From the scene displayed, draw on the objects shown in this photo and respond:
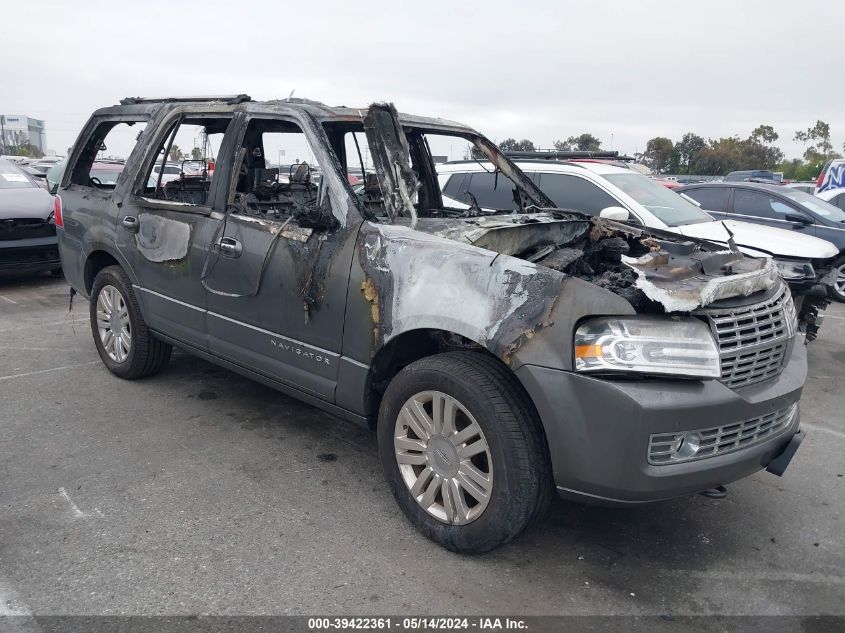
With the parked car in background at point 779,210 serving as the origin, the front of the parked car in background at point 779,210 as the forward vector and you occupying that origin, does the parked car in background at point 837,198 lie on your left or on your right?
on your left

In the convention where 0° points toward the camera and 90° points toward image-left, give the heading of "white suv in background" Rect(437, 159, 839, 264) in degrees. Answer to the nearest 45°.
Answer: approximately 315°

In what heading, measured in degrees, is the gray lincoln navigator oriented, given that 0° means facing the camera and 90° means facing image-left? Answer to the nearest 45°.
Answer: approximately 315°

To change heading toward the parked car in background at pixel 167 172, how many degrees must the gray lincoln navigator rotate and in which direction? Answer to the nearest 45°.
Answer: approximately 180°

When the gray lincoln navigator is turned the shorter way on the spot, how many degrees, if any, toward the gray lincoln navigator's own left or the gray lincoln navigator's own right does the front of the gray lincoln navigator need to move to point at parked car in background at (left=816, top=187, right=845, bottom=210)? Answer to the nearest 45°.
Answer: approximately 90° to the gray lincoln navigator's own left

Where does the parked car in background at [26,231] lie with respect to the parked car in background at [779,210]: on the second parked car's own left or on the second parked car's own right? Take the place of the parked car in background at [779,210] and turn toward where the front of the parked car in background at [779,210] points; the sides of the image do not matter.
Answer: on the second parked car's own right
